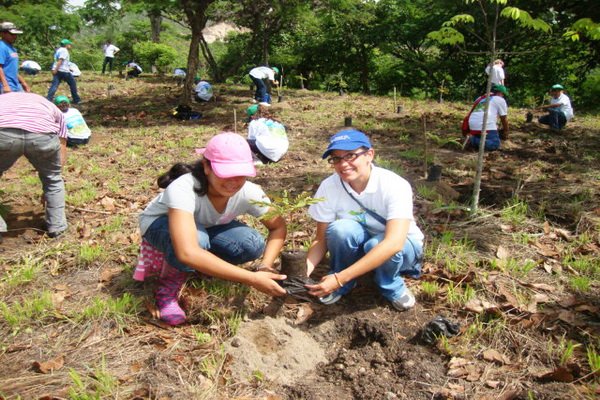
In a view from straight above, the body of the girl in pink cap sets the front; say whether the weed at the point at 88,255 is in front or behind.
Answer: behind

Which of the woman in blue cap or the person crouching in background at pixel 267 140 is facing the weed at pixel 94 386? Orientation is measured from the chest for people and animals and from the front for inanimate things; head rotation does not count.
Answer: the woman in blue cap

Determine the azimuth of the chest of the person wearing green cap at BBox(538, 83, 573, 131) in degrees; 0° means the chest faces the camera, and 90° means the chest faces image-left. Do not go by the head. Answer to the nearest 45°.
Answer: approximately 45°

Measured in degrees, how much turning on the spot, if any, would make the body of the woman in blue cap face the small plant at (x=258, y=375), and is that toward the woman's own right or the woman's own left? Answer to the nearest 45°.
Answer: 0° — they already face it

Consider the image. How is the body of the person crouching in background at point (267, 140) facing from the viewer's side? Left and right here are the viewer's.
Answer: facing away from the viewer and to the left of the viewer

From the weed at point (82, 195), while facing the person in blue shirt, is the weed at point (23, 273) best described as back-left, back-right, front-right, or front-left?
back-left

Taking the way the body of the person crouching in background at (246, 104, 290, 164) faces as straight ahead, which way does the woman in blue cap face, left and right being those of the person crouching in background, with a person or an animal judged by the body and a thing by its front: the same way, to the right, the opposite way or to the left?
to the left

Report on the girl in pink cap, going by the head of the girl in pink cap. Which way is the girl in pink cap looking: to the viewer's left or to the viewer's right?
to the viewer's right

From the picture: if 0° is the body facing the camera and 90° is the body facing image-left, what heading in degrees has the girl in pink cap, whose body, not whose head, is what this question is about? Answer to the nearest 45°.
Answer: approximately 315°
